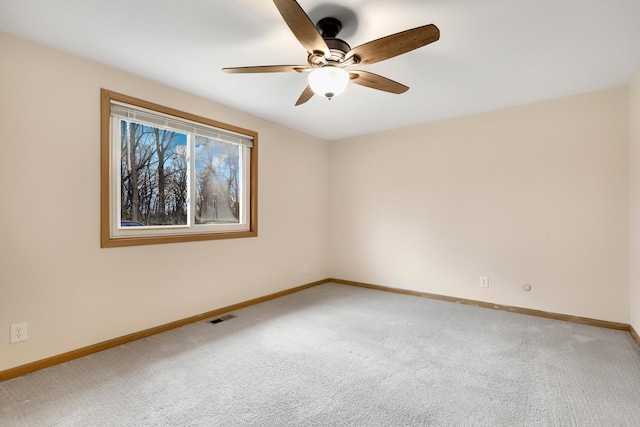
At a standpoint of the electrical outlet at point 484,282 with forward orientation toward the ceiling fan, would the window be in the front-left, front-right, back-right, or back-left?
front-right

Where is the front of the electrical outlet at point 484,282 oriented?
toward the camera

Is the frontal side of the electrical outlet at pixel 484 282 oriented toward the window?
no

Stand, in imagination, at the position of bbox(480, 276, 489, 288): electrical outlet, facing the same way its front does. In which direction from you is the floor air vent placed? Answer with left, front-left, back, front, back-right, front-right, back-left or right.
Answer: front-right

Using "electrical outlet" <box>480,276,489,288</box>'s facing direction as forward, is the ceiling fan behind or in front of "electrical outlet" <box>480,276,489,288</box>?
in front

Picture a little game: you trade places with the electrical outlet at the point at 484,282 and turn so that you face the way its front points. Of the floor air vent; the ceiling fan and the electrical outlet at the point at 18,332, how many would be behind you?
0

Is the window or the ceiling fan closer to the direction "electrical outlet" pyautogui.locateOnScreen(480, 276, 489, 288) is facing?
the ceiling fan

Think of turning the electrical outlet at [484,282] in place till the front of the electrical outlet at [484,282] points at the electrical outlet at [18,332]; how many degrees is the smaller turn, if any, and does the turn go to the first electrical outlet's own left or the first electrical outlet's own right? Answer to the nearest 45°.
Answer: approximately 45° to the first electrical outlet's own right

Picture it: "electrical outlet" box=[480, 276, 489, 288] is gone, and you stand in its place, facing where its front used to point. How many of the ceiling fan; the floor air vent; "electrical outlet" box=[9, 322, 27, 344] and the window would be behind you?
0

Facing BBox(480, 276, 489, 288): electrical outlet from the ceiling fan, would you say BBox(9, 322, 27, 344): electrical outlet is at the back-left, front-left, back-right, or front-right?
back-left

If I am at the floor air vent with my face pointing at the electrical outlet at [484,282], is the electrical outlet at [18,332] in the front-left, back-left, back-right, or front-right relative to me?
back-right
